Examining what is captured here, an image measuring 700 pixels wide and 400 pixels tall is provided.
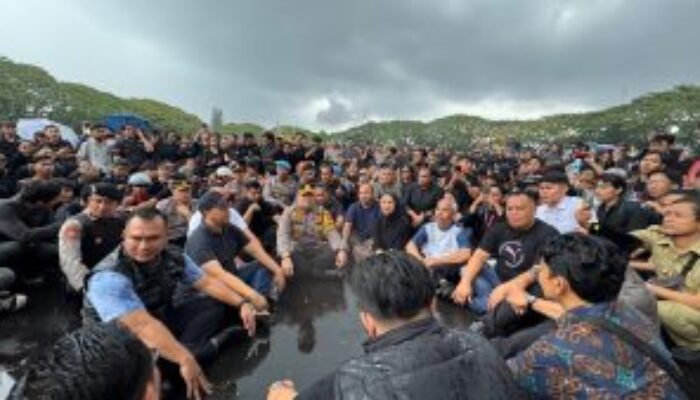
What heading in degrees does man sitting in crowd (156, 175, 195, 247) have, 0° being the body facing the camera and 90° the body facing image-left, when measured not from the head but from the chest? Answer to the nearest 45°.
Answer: approximately 315°

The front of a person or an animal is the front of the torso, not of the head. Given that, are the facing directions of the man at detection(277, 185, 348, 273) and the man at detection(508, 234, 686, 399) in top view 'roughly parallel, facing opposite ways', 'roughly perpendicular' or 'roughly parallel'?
roughly parallel, facing opposite ways

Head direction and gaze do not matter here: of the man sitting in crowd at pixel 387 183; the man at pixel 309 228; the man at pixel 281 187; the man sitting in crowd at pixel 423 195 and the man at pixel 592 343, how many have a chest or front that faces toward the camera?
4

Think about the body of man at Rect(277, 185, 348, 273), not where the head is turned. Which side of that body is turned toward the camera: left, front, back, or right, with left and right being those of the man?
front

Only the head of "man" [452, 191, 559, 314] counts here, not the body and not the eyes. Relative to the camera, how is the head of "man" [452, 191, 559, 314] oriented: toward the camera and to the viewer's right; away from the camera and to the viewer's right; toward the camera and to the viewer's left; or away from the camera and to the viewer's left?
toward the camera and to the viewer's left

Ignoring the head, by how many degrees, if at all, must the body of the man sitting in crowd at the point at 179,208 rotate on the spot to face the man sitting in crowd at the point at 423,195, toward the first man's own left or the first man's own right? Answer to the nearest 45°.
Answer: approximately 45° to the first man's own left

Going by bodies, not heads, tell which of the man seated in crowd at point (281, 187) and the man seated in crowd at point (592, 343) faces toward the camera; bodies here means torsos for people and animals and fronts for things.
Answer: the man seated in crowd at point (281, 187)

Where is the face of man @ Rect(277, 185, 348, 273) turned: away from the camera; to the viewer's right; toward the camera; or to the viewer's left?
toward the camera

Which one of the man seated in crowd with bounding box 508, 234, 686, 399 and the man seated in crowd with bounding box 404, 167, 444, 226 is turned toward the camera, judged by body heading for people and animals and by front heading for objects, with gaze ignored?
the man seated in crowd with bounding box 404, 167, 444, 226

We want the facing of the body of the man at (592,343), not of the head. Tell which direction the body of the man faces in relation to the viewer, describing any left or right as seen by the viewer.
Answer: facing away from the viewer and to the left of the viewer

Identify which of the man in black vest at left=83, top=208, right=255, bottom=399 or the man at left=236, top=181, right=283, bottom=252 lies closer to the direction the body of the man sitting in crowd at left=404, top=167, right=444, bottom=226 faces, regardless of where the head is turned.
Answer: the man in black vest

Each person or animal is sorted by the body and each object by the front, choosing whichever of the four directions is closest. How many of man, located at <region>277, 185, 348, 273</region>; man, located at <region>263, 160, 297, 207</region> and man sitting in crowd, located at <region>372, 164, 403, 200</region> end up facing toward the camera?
3

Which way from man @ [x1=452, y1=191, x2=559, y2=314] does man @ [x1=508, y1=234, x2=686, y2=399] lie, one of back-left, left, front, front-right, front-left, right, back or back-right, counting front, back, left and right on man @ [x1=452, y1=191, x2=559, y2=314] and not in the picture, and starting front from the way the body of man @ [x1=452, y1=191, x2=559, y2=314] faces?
front-left

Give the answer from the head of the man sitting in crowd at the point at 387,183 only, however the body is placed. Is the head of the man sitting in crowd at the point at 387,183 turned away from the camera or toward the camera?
toward the camera
